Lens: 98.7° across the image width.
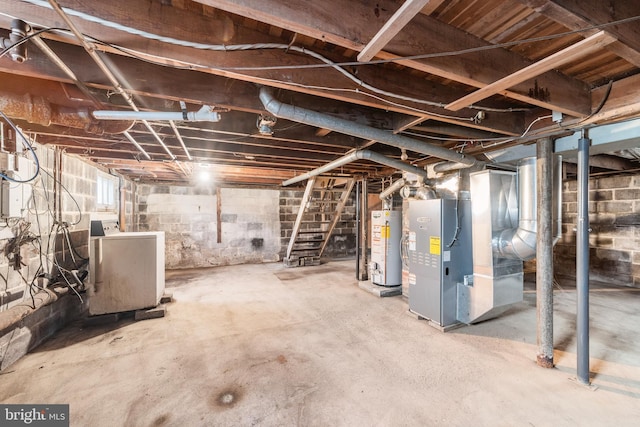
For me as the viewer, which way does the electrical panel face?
facing the viewer and to the right of the viewer

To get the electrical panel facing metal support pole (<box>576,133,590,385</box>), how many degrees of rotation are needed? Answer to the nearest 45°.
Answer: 0° — it already faces it

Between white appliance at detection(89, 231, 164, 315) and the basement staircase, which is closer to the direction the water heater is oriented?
the white appliance

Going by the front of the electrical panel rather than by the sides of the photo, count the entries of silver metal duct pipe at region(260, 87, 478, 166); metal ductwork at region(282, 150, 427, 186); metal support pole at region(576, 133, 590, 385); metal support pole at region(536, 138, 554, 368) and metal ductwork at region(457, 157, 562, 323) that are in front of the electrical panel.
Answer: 5

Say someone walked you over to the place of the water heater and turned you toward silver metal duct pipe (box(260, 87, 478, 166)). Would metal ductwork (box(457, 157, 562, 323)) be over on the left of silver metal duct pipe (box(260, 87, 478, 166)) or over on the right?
left

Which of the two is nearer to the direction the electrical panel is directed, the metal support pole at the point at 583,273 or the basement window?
the metal support pole

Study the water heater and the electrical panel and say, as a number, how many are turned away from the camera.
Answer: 0

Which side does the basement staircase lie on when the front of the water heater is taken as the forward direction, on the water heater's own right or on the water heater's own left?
on the water heater's own right

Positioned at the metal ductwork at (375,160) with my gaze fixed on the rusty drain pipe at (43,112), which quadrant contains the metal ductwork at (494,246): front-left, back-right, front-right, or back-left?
back-left

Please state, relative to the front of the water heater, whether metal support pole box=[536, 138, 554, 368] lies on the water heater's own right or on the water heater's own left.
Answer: on the water heater's own left

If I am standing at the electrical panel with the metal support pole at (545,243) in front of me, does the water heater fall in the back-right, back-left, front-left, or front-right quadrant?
front-left

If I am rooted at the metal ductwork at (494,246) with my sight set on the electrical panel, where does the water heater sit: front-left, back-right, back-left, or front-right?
front-right

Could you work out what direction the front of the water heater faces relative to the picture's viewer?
facing the viewer and to the left of the viewer

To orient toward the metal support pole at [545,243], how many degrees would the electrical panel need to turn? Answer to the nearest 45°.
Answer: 0° — it already faces it
